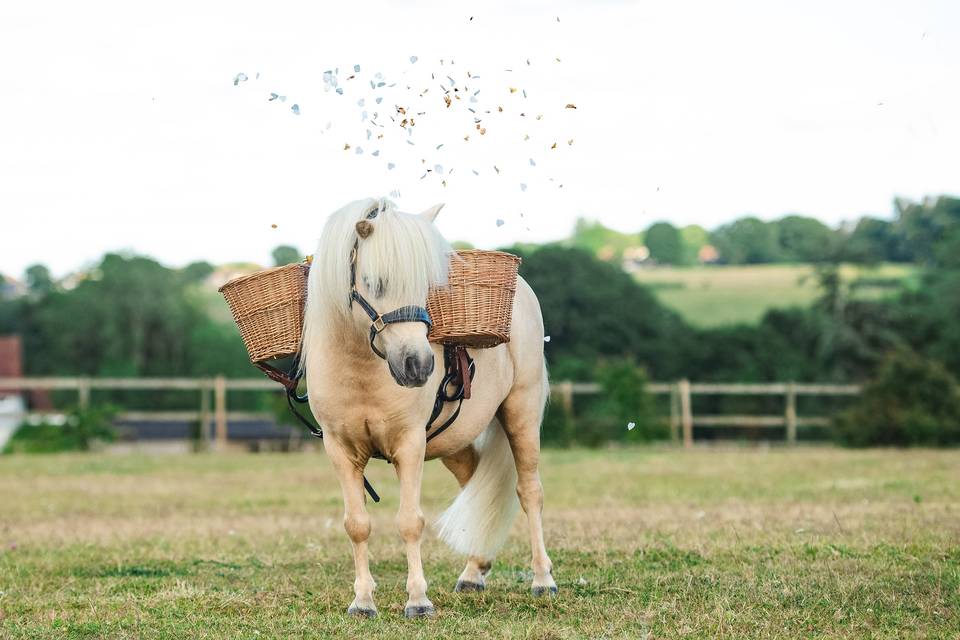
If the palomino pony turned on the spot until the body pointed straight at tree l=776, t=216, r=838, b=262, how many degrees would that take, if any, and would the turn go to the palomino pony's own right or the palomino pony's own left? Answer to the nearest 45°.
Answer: approximately 135° to the palomino pony's own right

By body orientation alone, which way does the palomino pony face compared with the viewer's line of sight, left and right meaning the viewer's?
facing the viewer and to the left of the viewer

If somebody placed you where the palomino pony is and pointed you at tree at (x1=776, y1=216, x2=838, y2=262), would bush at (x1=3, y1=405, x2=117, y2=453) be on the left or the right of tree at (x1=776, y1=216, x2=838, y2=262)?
left

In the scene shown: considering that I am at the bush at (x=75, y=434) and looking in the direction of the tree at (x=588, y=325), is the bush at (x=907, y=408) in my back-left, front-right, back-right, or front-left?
front-right

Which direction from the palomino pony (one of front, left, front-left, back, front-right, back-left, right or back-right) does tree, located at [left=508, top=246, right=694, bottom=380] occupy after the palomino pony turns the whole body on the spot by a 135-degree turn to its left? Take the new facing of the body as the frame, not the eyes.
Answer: left

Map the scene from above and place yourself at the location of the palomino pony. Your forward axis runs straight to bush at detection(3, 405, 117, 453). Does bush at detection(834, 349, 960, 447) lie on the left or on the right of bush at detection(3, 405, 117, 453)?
right

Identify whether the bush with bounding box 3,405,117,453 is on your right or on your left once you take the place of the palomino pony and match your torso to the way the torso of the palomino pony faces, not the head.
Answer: on your right

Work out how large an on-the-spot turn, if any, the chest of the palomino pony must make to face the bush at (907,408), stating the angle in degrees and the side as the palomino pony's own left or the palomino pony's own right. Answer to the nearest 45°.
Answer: approximately 180°
